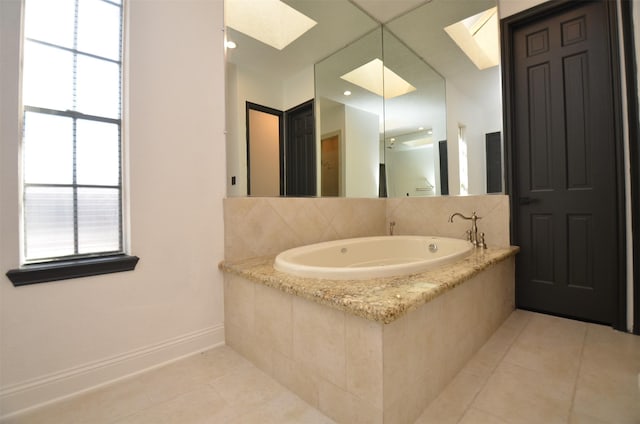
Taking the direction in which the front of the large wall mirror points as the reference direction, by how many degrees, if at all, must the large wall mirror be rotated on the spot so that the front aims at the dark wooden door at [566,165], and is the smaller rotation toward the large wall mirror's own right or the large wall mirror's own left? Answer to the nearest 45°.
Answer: approximately 90° to the large wall mirror's own left

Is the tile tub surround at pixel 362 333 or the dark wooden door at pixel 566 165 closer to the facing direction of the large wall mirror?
the tile tub surround

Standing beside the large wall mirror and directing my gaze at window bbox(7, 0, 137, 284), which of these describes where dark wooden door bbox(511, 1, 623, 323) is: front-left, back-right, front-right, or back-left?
back-left

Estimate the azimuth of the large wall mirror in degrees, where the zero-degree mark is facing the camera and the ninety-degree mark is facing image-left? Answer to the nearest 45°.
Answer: approximately 0°

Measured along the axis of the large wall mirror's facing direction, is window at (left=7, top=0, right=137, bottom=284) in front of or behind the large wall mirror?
in front

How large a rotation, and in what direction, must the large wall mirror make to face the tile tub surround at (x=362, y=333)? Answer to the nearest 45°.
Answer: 0° — it already faces it
